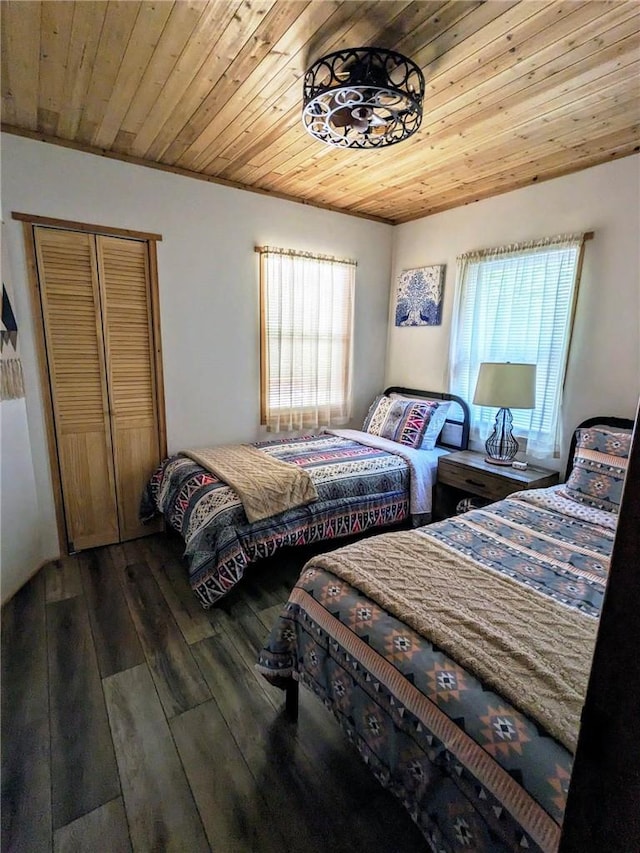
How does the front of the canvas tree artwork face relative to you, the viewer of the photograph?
facing the viewer and to the left of the viewer

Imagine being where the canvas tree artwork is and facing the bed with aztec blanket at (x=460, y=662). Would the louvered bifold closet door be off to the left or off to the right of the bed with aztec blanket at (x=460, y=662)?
right

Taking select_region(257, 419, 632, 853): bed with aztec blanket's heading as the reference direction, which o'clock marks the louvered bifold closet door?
The louvered bifold closet door is roughly at 2 o'clock from the bed with aztec blanket.

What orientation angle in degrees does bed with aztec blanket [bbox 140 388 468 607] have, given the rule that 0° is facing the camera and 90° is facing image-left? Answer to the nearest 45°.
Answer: approximately 45°

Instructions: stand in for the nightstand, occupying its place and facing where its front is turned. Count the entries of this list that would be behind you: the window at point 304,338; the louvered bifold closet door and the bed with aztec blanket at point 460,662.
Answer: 0

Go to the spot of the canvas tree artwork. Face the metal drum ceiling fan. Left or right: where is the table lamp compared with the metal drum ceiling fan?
left

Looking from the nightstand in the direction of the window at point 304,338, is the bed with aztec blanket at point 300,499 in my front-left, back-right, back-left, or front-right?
front-left

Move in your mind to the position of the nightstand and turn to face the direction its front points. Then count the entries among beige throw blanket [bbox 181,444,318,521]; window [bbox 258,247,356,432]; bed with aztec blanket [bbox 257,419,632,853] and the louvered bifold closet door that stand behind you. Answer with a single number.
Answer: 0

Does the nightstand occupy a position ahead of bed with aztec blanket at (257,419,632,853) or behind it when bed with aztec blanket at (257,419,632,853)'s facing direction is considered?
behind

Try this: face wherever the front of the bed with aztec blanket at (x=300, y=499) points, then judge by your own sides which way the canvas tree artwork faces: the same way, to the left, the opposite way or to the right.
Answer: the same way

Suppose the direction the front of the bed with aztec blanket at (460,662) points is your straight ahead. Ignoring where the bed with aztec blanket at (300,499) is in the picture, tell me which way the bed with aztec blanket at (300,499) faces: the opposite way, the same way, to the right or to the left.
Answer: the same way

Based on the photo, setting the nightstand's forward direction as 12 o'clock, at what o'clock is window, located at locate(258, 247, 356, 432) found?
The window is roughly at 2 o'clock from the nightstand.

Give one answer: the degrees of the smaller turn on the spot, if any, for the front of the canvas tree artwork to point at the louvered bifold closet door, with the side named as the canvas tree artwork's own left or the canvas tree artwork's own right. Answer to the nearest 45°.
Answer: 0° — it already faces it

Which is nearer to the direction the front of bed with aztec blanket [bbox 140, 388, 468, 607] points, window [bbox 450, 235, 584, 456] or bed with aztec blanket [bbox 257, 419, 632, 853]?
the bed with aztec blanket

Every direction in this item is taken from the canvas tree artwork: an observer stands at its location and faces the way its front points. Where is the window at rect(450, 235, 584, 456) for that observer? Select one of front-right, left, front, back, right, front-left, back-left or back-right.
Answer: left

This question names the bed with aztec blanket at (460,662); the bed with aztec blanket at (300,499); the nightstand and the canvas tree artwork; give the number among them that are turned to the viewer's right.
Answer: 0

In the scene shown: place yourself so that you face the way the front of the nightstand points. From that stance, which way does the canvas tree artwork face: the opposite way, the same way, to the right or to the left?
the same way

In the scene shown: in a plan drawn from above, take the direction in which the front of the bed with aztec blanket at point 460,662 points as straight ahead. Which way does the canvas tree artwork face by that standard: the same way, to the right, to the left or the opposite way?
the same way
